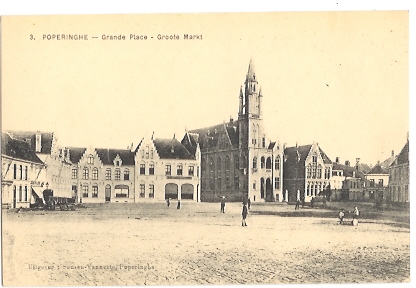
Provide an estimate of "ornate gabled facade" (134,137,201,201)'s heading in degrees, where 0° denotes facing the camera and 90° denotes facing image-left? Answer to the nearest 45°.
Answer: approximately 0°

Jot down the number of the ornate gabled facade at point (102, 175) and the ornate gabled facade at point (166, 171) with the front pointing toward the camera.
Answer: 2

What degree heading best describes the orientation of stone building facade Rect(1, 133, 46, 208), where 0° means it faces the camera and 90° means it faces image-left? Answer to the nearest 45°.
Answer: approximately 315°

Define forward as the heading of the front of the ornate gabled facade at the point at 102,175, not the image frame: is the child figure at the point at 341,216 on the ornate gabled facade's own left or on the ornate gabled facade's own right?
on the ornate gabled facade's own left

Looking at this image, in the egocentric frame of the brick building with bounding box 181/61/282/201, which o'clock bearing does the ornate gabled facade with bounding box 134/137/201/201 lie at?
The ornate gabled facade is roughly at 4 o'clock from the brick building.
